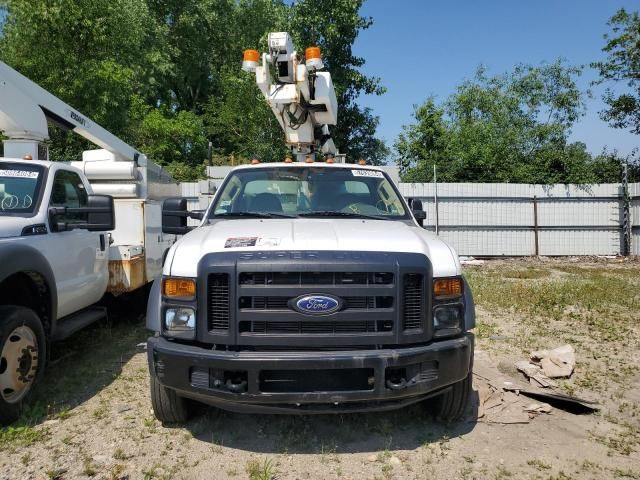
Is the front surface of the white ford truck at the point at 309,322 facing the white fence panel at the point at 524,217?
no

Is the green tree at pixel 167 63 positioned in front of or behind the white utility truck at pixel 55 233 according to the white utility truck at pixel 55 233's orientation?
behind

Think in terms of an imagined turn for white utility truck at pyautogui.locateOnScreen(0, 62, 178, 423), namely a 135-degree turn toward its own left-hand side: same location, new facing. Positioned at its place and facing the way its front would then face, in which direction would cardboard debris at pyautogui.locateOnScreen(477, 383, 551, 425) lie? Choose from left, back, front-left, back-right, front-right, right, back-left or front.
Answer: front-right

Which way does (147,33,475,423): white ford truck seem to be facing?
toward the camera

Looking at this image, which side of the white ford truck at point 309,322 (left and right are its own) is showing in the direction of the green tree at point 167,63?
back

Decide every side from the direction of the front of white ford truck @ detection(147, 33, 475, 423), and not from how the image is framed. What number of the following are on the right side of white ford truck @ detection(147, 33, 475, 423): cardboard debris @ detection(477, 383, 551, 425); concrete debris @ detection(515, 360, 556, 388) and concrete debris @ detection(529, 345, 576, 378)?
0

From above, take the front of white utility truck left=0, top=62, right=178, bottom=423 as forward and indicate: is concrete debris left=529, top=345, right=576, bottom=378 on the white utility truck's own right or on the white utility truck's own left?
on the white utility truck's own left

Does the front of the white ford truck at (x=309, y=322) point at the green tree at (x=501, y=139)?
no

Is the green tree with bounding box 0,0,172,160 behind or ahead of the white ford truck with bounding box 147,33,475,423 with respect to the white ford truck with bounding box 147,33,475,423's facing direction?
behind

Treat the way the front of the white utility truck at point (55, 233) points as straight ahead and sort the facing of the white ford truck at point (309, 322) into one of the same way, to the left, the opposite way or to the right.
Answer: the same way

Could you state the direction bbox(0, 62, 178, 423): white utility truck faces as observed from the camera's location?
facing the viewer and to the left of the viewer

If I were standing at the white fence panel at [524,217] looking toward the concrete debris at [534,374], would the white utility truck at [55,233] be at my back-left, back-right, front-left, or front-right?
front-right

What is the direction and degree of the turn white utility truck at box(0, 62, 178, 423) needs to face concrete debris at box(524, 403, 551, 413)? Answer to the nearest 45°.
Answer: approximately 90° to its left

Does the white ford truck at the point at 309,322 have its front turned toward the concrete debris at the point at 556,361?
no

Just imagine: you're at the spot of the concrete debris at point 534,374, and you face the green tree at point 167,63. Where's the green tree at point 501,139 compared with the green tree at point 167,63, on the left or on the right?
right

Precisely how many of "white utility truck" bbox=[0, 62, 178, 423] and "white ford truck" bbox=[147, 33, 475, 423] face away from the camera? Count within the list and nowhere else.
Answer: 0
